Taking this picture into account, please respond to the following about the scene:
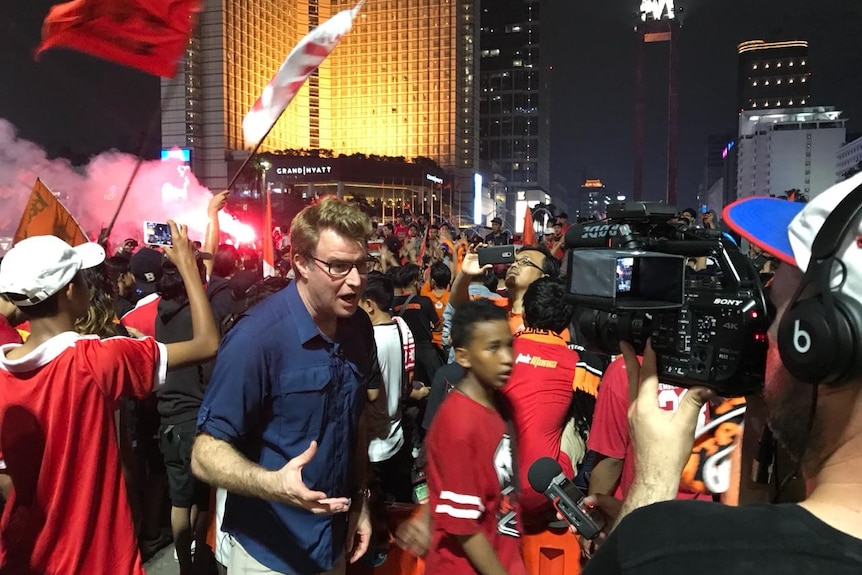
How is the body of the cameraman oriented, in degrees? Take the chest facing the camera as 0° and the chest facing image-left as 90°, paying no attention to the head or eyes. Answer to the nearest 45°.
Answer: approximately 135°

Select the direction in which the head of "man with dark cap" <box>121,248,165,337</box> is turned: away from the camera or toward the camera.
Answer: away from the camera

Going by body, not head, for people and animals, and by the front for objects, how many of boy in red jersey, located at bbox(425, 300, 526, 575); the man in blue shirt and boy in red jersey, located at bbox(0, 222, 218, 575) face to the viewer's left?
0

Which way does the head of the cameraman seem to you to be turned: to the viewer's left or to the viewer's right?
to the viewer's left

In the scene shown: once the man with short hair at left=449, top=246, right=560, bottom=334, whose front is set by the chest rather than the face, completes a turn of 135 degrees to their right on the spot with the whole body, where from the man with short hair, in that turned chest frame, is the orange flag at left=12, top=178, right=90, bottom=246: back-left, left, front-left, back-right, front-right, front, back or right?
left

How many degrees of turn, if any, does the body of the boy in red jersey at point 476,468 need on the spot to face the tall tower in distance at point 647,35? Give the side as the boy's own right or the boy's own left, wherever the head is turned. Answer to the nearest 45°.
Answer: approximately 135° to the boy's own left

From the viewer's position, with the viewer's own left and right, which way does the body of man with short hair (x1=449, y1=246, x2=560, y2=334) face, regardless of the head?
facing the viewer and to the left of the viewer

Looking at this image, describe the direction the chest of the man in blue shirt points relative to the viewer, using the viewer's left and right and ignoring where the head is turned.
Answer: facing the viewer and to the right of the viewer

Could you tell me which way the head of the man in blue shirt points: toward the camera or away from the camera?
toward the camera

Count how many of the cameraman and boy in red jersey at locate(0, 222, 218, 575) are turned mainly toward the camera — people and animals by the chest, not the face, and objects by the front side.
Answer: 0

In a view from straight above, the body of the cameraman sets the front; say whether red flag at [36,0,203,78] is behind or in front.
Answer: in front

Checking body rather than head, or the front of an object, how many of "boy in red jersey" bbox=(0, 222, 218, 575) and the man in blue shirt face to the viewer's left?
0

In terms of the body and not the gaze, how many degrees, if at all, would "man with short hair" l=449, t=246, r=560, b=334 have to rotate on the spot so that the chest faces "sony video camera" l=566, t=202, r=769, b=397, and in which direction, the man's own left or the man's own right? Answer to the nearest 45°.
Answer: approximately 45° to the man's own left

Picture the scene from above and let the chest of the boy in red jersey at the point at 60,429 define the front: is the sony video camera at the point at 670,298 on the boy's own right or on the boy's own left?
on the boy's own right

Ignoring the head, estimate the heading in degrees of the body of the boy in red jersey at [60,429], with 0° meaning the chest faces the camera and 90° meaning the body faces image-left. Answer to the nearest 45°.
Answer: approximately 225°
